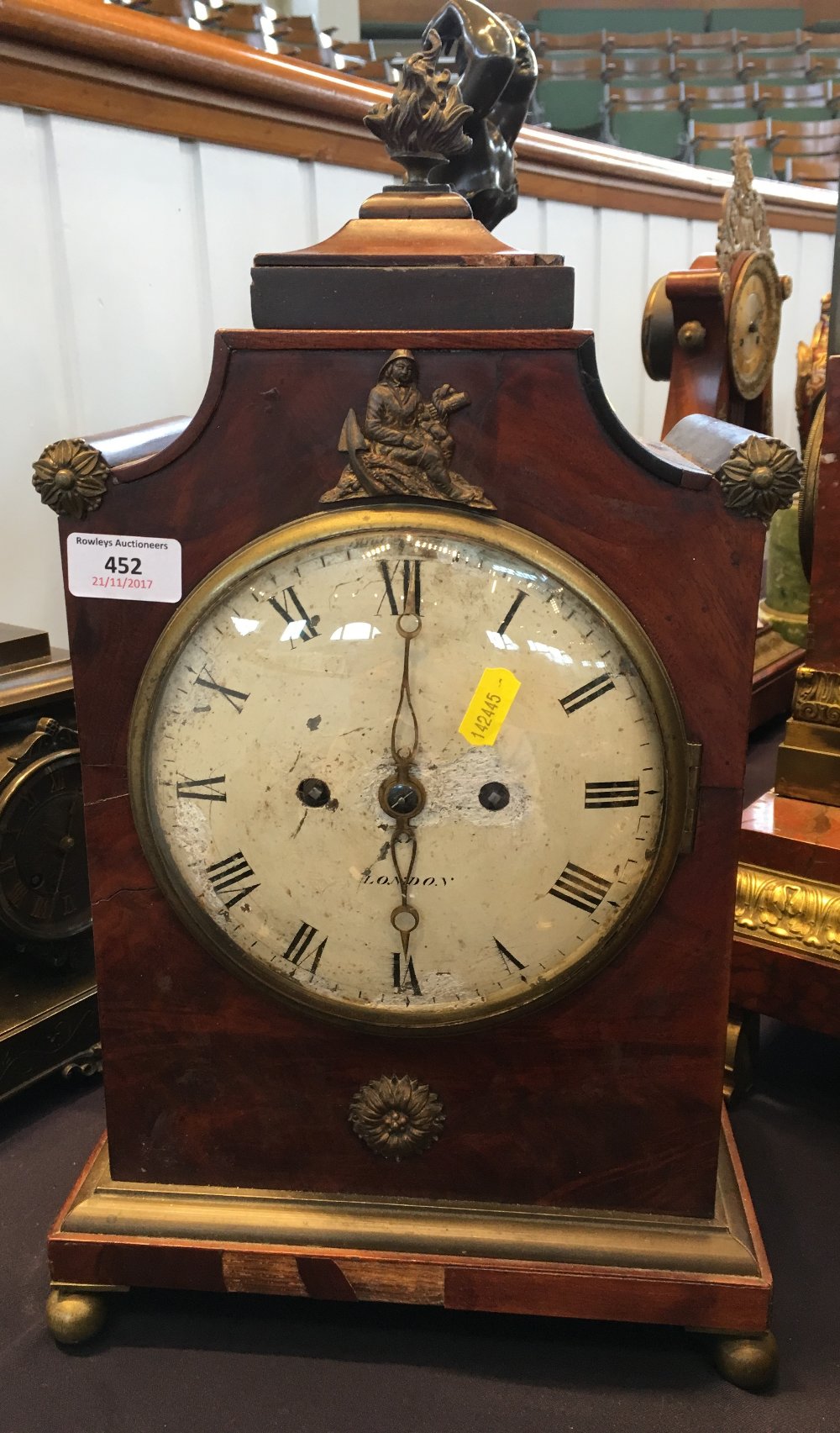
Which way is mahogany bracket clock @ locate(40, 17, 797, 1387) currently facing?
toward the camera

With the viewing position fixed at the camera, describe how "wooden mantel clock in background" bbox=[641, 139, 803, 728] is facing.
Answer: facing the viewer and to the right of the viewer

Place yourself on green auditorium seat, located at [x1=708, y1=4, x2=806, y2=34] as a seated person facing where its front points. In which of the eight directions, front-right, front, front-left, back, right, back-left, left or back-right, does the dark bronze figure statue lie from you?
front

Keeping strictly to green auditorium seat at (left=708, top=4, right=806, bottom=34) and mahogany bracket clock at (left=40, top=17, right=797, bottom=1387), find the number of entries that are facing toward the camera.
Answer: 2

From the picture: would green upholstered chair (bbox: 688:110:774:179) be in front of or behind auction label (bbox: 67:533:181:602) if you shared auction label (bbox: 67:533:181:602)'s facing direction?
behind

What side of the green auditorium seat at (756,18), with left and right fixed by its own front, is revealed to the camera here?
front

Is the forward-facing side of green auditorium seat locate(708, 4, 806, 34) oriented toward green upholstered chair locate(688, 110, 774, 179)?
yes

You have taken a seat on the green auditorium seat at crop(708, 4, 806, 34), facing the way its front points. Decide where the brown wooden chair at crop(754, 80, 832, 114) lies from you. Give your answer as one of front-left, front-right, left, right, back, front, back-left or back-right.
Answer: front

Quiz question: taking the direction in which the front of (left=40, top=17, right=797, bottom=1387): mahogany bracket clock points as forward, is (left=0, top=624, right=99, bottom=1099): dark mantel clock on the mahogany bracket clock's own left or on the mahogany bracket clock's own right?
on the mahogany bracket clock's own right

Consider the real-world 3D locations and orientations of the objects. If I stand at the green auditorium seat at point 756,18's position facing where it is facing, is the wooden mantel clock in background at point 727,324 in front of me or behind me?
in front

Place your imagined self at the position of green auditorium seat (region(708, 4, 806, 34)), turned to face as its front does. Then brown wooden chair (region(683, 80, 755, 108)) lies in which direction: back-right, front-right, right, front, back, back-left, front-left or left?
front

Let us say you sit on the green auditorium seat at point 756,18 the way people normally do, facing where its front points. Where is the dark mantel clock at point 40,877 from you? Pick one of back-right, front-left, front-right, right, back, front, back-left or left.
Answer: front

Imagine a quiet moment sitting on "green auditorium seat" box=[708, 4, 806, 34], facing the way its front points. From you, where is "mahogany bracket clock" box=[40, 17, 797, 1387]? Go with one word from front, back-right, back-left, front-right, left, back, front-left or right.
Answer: front

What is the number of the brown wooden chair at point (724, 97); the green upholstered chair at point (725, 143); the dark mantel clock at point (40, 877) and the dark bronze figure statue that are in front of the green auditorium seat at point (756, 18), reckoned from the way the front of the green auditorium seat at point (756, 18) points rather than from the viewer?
4

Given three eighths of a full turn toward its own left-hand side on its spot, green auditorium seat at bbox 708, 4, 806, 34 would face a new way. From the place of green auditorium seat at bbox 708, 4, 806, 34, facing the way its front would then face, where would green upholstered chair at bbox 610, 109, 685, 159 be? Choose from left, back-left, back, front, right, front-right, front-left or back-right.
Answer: back-right
